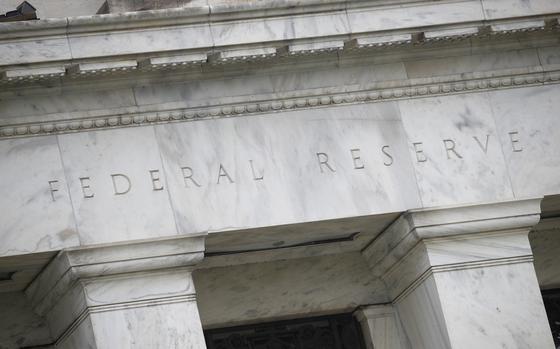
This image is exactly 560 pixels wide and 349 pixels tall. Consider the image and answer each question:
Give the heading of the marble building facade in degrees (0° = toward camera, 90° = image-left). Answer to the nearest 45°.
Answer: approximately 0°
